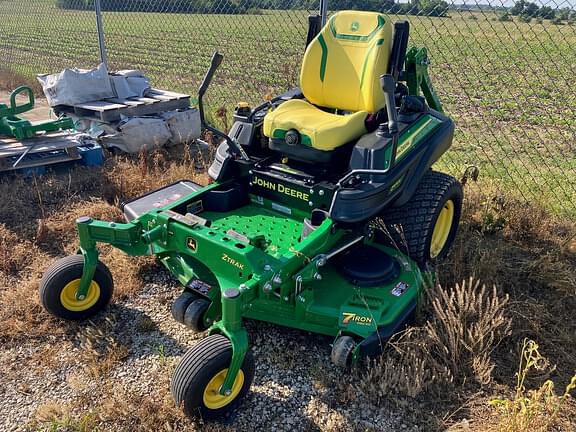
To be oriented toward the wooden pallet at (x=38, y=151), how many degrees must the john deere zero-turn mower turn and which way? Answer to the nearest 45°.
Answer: approximately 90° to its right

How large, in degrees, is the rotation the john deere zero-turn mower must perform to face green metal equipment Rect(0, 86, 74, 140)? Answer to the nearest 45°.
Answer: approximately 90° to its right

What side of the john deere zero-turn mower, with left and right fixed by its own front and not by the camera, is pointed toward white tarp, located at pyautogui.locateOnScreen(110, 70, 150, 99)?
right

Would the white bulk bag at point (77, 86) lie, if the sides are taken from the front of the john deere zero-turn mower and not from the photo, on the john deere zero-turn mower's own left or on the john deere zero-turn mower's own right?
on the john deere zero-turn mower's own right

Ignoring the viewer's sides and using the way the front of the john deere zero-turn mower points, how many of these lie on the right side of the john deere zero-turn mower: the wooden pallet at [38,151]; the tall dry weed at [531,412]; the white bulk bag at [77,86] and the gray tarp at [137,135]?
3

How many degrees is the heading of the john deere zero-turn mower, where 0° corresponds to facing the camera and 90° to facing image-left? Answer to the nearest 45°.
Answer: approximately 45°

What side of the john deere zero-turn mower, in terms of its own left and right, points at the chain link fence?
back

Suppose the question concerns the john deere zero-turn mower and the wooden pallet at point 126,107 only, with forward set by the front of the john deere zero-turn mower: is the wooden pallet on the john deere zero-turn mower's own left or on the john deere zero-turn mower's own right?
on the john deere zero-turn mower's own right
